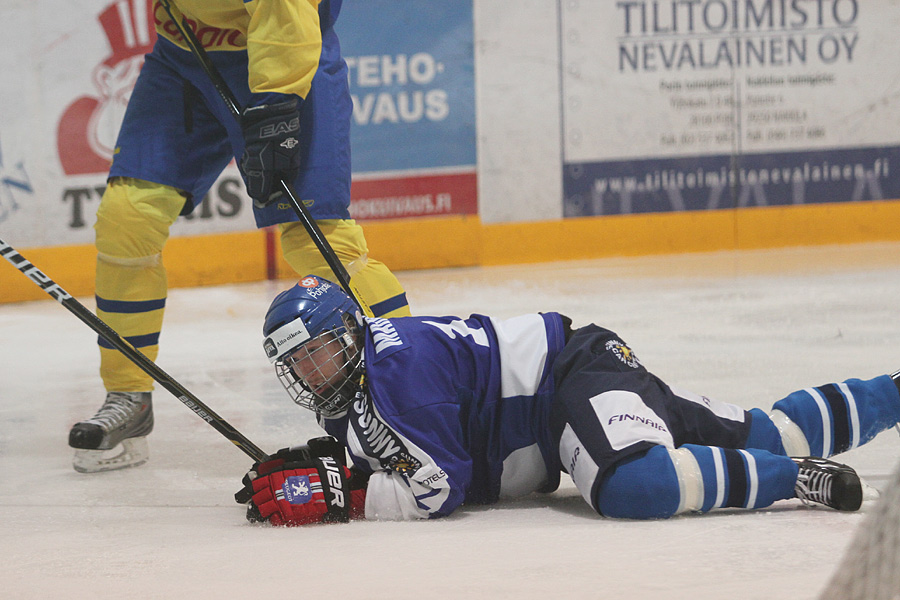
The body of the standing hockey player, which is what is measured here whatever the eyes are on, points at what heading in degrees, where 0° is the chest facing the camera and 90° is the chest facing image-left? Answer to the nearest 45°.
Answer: approximately 45°

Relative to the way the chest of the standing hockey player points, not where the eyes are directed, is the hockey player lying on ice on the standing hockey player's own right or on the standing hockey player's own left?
on the standing hockey player's own left
